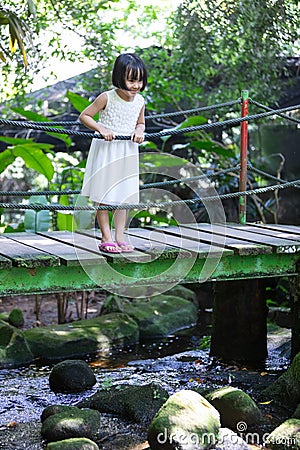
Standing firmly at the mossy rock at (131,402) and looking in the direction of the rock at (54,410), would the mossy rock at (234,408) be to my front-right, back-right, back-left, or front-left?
back-left

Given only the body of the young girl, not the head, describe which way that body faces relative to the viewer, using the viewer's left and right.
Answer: facing the viewer and to the right of the viewer
